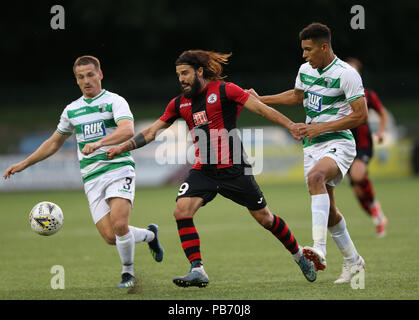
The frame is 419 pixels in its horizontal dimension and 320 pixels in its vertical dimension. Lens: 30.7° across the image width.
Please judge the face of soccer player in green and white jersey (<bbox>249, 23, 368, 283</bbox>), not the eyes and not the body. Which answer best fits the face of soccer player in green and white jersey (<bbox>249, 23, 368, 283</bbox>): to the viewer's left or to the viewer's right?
to the viewer's left

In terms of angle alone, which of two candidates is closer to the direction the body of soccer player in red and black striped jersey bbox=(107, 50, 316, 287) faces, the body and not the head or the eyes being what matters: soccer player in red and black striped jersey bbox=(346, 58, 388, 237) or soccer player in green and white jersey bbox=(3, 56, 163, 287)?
the soccer player in green and white jersey

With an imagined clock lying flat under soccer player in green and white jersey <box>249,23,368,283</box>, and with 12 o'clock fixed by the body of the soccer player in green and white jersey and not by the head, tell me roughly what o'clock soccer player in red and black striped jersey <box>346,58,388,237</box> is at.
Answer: The soccer player in red and black striped jersey is roughly at 5 o'clock from the soccer player in green and white jersey.

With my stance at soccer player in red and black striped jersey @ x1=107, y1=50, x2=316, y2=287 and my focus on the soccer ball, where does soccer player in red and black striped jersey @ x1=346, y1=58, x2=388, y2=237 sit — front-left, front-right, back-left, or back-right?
back-right

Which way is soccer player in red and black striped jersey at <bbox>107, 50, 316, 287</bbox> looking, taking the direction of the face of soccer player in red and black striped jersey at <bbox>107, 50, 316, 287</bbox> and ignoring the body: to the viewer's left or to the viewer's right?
to the viewer's left

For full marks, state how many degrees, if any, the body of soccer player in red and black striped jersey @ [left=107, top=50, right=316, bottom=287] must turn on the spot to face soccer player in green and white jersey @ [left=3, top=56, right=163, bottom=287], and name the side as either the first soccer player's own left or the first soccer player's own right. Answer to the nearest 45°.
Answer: approximately 45° to the first soccer player's own right

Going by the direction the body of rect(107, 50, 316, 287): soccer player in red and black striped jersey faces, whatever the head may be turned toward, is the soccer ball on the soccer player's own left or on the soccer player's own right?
on the soccer player's own right

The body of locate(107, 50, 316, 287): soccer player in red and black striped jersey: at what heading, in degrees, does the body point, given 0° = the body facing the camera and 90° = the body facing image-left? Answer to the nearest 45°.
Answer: approximately 45°

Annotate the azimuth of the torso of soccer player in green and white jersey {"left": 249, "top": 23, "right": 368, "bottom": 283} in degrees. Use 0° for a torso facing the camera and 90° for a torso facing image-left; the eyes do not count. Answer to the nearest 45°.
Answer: approximately 45°

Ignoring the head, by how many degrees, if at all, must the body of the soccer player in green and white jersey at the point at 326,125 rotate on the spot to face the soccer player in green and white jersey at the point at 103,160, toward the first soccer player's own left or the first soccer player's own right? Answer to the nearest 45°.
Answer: approximately 45° to the first soccer player's own right
